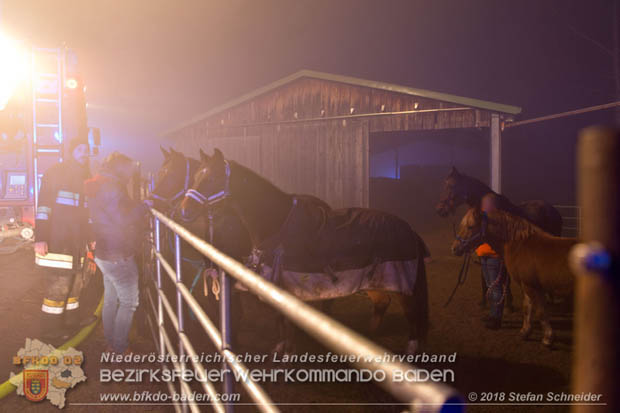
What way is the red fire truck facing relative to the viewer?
away from the camera

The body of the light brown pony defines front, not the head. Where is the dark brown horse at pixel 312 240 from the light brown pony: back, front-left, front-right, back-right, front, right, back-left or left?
front-left

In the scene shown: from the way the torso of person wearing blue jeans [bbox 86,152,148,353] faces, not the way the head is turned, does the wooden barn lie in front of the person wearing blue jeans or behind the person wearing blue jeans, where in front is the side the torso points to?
in front

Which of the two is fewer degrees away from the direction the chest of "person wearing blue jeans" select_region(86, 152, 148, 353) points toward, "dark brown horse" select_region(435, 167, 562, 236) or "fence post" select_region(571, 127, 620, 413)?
the dark brown horse

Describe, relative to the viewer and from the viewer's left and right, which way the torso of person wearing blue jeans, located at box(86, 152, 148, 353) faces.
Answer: facing away from the viewer and to the right of the viewer

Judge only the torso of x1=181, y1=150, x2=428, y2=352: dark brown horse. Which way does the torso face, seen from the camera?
to the viewer's left

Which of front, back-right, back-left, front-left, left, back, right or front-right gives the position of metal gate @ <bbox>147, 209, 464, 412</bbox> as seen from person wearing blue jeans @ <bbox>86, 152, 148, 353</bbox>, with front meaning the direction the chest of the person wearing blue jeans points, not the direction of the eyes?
back-right

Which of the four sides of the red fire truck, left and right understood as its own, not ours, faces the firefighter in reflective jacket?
back

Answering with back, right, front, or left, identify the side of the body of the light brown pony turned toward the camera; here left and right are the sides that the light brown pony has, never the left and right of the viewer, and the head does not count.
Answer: left

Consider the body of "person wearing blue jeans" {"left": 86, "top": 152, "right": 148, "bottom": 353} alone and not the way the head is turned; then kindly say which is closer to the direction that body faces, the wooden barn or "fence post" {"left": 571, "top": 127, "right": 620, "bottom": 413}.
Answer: the wooden barn
